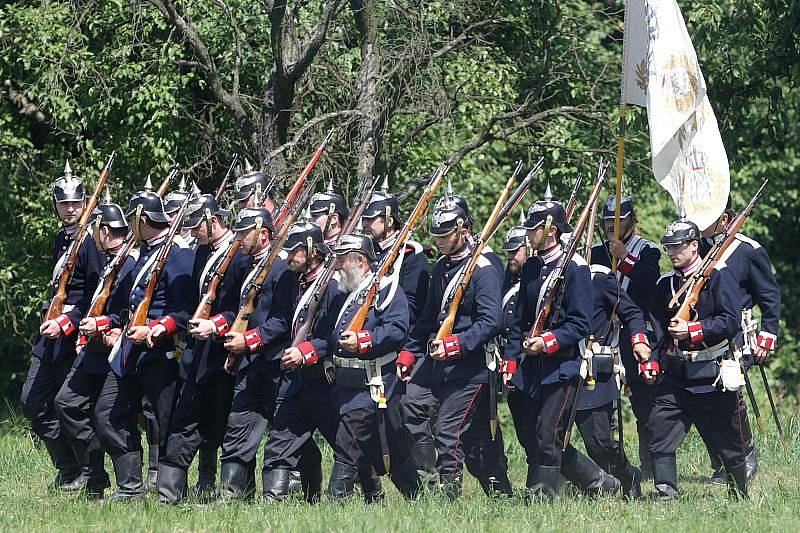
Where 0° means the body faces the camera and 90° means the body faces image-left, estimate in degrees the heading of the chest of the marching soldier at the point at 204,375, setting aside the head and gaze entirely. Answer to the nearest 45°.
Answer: approximately 45°

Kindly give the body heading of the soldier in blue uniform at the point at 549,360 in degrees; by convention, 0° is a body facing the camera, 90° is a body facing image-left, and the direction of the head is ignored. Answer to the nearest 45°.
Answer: approximately 45°

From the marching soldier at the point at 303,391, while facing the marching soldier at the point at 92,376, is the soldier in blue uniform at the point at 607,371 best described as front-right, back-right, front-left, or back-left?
back-right

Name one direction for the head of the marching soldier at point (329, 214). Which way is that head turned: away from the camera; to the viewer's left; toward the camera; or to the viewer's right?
to the viewer's left

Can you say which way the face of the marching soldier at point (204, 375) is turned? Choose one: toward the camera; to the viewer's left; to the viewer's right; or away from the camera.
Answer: to the viewer's left

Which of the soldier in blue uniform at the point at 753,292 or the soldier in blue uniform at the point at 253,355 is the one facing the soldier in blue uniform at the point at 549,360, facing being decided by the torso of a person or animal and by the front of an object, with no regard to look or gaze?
the soldier in blue uniform at the point at 753,292

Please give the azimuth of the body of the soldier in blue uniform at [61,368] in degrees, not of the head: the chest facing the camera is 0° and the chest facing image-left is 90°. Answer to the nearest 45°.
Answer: approximately 45°

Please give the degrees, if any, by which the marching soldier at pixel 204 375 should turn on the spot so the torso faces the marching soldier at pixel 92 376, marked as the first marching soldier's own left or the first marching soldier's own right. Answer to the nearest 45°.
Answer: approximately 90° to the first marching soldier's own right

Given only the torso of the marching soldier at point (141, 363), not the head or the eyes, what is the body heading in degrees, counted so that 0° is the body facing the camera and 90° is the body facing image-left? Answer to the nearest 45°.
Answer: approximately 45°

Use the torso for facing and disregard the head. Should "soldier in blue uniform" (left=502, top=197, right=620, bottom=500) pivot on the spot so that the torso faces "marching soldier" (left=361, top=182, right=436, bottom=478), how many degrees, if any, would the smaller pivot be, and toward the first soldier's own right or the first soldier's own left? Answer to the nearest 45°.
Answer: approximately 90° to the first soldier's own right

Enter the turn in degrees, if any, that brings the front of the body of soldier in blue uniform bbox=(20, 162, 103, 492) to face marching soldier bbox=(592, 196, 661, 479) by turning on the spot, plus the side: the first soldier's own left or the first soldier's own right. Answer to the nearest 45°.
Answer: approximately 135° to the first soldier's own left
